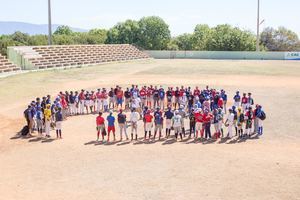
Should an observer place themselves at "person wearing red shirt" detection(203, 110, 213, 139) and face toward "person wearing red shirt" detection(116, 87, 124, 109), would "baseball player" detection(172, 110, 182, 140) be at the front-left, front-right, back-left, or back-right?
front-left

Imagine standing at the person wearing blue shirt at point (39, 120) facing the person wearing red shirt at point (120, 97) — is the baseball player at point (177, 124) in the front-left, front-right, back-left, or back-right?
front-right

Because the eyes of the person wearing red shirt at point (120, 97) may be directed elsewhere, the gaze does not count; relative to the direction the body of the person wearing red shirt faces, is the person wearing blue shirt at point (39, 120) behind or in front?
in front

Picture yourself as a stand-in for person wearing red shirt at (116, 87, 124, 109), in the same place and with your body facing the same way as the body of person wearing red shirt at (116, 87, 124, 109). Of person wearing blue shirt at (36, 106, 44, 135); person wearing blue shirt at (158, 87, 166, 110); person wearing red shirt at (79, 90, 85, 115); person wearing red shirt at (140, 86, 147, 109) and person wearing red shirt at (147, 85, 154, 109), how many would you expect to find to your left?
3

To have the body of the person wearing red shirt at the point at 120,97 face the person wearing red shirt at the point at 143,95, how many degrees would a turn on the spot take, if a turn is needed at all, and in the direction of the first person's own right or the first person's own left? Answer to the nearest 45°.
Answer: approximately 90° to the first person's own left

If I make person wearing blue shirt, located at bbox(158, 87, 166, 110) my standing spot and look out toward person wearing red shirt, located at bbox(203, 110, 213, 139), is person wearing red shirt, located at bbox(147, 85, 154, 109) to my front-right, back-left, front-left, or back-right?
back-right

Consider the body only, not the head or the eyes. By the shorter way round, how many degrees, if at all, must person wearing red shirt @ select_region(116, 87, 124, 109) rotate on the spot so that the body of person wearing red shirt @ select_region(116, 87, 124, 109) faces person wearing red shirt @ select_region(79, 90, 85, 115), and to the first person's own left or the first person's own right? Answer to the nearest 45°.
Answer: approximately 90° to the first person's own right

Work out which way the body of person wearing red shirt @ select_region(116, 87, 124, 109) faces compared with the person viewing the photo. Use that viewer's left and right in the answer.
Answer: facing the viewer

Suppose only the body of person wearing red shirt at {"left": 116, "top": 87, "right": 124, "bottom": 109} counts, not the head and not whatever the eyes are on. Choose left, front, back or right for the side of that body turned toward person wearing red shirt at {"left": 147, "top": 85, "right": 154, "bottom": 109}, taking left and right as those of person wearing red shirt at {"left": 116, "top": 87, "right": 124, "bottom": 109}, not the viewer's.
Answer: left

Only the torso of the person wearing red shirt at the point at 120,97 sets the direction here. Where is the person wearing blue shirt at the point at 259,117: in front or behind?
in front

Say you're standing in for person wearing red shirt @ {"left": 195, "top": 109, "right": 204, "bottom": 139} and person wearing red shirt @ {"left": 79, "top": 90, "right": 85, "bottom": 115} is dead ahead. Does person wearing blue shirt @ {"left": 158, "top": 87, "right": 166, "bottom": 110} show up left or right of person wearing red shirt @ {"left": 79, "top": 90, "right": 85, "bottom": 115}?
right
